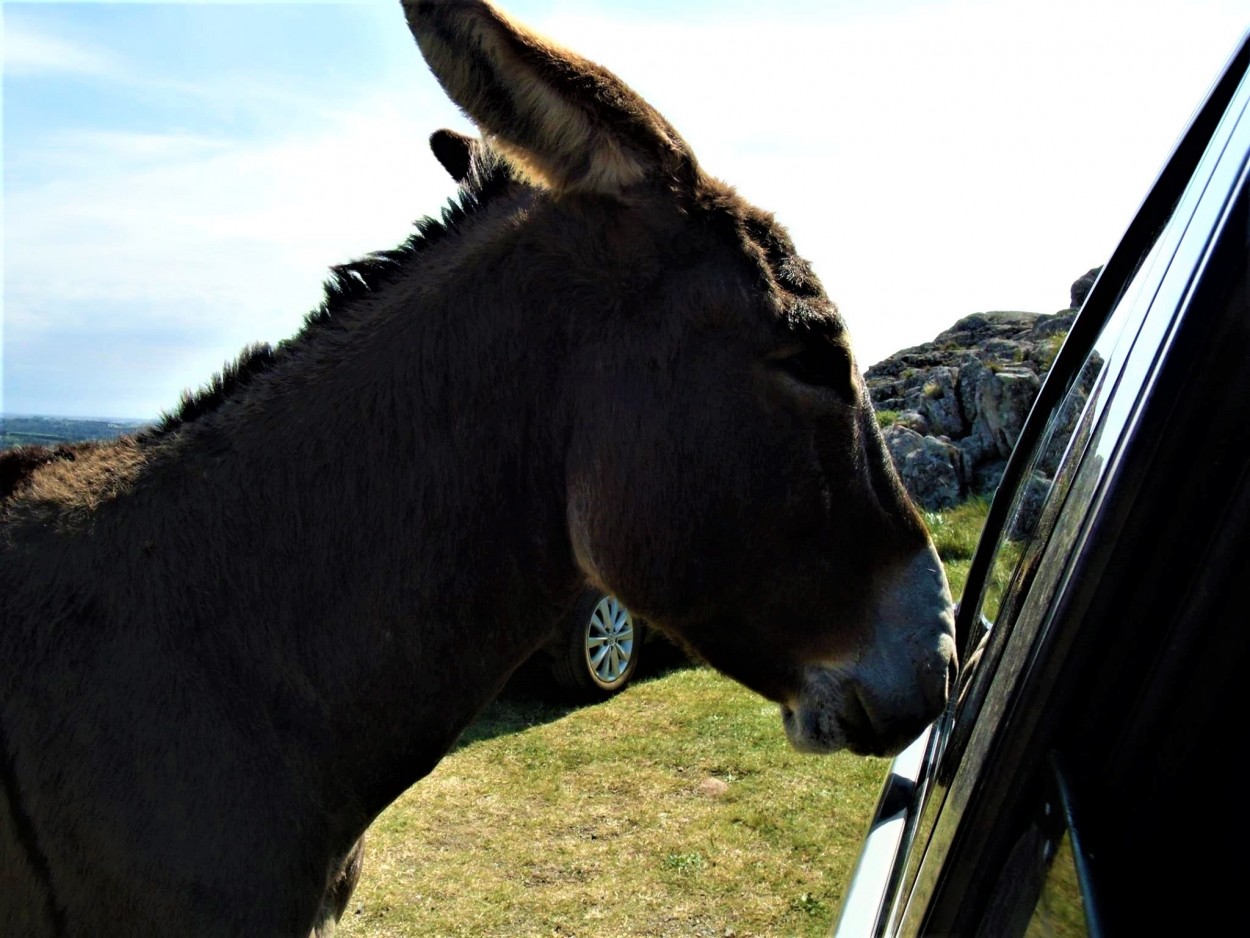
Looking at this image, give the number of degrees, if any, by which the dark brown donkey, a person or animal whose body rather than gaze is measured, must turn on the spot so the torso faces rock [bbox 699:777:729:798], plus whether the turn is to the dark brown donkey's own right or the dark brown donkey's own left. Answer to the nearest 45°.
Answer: approximately 90° to the dark brown donkey's own left

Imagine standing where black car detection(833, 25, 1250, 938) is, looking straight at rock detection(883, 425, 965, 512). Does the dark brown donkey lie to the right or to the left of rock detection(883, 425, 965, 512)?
left

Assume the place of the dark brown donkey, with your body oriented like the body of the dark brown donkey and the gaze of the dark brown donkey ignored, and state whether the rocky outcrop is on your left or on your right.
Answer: on your left

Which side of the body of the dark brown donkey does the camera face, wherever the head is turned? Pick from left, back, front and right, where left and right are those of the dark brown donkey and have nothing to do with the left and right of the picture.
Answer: right

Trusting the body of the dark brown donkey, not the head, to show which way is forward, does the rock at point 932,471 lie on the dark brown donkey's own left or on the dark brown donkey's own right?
on the dark brown donkey's own left
